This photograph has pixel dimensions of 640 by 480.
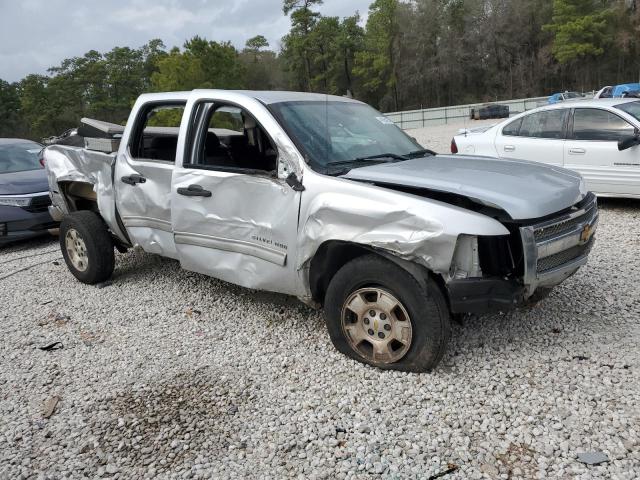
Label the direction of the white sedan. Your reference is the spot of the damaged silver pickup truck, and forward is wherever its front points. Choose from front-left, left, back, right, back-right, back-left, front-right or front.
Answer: left

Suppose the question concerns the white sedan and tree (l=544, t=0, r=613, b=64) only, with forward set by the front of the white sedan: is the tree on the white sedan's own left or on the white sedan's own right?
on the white sedan's own left

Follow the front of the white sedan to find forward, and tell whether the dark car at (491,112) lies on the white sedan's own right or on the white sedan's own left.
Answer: on the white sedan's own left

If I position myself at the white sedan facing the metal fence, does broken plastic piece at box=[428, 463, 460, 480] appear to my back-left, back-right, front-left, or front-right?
back-left

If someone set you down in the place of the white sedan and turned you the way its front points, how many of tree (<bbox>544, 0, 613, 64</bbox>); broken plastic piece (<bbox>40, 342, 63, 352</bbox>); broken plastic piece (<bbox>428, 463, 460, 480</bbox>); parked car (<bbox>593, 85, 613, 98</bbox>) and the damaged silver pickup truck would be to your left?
2

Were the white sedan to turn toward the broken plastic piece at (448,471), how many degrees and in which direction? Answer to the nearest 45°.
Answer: approximately 90° to its right

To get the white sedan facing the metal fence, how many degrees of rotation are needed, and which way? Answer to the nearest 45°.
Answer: approximately 90° to its left

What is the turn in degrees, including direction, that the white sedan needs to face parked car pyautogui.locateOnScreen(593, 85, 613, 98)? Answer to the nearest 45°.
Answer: approximately 90° to its left

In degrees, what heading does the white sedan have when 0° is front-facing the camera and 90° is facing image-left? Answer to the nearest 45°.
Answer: approximately 270°

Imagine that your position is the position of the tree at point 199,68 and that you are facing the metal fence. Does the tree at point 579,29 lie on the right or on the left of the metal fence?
left

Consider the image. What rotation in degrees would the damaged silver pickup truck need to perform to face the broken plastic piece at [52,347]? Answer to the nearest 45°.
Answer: approximately 135° to its right

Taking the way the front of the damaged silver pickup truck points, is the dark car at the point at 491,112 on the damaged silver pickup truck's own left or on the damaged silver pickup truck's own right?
on the damaged silver pickup truck's own left
